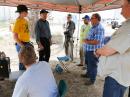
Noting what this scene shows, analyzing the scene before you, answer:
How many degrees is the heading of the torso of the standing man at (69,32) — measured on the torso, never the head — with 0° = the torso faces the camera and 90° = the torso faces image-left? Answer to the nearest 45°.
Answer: approximately 45°

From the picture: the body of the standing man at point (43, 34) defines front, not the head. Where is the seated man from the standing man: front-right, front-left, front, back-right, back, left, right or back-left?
front-right

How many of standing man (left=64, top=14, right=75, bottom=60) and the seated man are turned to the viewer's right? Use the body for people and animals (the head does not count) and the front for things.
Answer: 0

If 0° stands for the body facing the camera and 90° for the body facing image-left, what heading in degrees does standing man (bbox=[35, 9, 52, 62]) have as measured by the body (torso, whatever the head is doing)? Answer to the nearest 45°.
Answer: approximately 315°

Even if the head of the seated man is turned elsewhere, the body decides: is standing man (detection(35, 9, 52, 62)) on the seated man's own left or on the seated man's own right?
on the seated man's own right

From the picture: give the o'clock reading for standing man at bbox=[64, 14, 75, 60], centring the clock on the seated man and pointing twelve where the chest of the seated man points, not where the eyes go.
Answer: The standing man is roughly at 2 o'clock from the seated man.

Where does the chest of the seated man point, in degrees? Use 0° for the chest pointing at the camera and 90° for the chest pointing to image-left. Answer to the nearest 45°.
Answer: approximately 135°

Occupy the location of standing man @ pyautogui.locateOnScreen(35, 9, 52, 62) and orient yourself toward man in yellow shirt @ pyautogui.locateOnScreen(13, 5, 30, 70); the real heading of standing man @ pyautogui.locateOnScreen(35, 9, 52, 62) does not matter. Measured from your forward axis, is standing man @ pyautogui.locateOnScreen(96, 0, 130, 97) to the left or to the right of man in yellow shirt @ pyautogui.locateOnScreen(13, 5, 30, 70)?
left

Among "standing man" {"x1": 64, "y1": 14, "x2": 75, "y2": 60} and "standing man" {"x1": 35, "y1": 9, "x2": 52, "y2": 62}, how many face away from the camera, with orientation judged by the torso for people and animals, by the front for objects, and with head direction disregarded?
0

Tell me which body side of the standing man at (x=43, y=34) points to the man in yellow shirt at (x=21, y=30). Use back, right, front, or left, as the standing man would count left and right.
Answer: right

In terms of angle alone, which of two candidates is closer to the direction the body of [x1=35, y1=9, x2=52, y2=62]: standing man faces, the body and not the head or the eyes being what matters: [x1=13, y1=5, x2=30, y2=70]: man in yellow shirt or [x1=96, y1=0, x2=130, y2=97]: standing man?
the standing man

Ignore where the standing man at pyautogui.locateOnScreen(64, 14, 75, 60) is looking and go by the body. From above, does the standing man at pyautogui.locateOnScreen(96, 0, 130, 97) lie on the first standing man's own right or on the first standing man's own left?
on the first standing man's own left

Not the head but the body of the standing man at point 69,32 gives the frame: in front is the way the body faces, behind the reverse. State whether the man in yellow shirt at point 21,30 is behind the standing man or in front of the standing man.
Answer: in front
